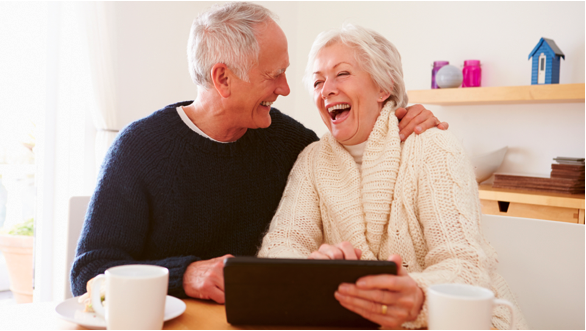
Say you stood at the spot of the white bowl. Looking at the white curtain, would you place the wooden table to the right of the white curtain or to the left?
left

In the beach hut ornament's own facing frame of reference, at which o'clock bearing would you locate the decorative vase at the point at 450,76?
The decorative vase is roughly at 2 o'clock from the beach hut ornament.

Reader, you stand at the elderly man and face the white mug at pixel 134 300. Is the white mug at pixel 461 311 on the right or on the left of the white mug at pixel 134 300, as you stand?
left

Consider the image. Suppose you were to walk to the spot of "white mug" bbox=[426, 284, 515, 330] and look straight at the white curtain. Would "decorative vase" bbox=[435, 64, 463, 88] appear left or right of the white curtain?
right

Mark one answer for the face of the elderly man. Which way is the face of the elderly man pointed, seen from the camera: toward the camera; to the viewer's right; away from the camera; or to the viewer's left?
to the viewer's right

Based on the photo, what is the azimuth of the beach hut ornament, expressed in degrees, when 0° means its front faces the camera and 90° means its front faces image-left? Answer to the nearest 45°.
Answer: approximately 45°
